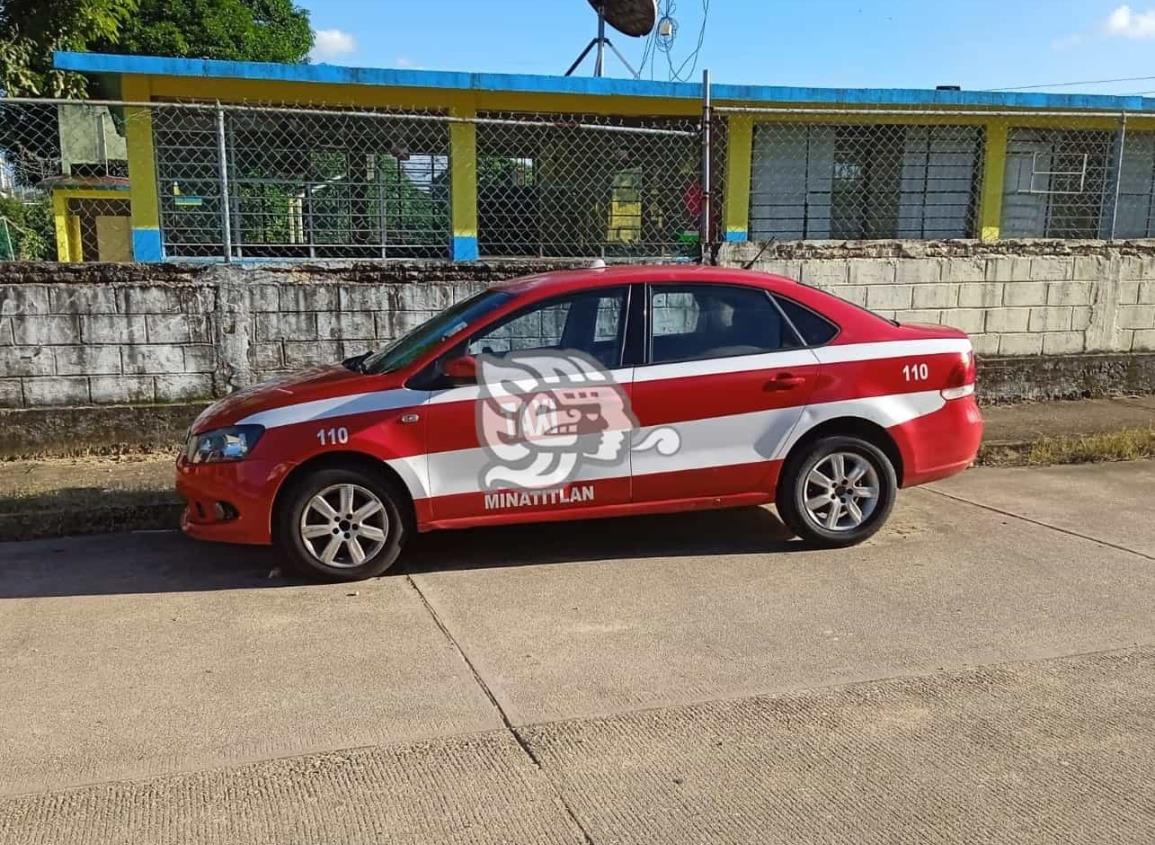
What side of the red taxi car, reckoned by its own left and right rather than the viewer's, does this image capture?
left

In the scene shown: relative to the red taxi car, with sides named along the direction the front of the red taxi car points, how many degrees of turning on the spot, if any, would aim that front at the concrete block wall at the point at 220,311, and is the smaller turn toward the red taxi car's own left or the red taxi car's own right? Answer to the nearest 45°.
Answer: approximately 45° to the red taxi car's own right

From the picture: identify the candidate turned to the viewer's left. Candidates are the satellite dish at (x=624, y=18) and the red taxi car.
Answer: the red taxi car

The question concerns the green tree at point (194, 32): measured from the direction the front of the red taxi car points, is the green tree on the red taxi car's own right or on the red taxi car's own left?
on the red taxi car's own right

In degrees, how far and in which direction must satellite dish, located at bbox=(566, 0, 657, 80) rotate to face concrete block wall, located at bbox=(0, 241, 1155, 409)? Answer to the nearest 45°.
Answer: approximately 180°

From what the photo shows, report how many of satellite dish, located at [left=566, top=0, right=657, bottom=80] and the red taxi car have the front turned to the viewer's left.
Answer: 1

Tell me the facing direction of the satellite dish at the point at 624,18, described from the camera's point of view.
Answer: facing away from the viewer and to the right of the viewer

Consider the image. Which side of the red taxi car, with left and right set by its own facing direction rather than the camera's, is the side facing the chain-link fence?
right

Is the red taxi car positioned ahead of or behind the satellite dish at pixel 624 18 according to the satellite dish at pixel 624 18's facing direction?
behind

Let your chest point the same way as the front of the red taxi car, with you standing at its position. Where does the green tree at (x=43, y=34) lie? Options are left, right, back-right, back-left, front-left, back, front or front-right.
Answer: front-right

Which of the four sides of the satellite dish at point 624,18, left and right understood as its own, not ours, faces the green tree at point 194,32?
left
